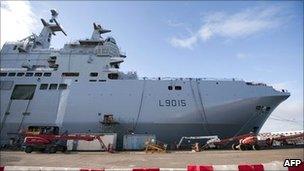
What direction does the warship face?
to the viewer's right

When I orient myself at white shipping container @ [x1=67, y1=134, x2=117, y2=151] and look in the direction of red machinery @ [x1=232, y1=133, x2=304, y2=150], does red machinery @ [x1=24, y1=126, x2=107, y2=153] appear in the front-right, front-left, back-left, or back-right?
back-right
